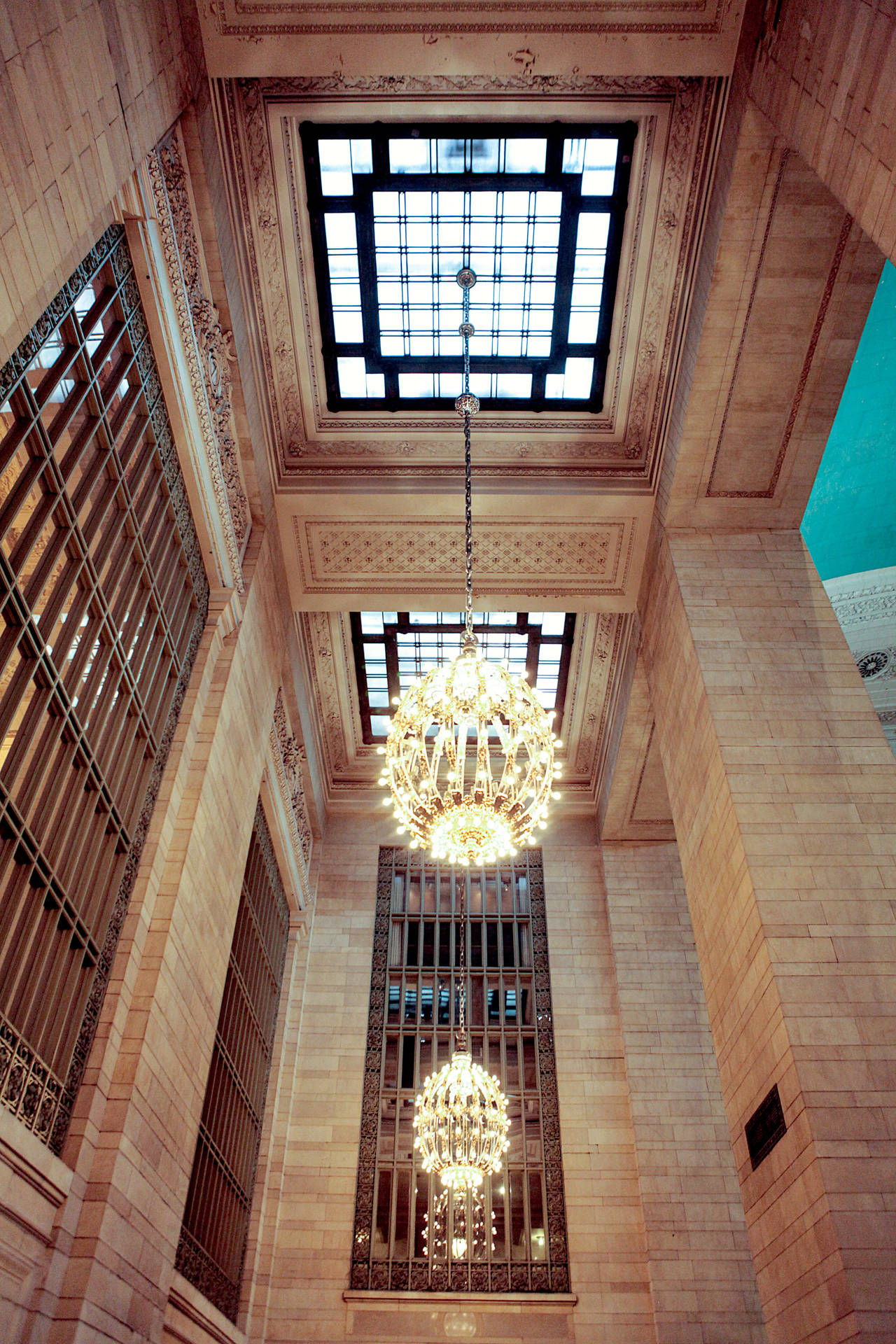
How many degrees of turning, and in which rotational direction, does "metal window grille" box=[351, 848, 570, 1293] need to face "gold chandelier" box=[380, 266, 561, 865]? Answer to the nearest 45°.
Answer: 0° — it already faces it

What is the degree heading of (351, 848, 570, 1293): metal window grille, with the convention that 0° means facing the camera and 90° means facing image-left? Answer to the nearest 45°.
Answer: approximately 0°

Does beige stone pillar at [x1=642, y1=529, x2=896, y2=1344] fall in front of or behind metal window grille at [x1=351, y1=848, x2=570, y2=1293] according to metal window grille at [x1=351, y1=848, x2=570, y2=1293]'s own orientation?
in front

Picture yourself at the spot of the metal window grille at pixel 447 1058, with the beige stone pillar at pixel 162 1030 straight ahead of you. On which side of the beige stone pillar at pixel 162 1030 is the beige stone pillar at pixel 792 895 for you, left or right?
left

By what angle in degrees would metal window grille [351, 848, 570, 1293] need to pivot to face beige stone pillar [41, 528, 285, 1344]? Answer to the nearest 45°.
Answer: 0° — it already faces it
